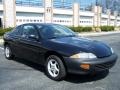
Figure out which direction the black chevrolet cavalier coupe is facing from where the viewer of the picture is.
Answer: facing the viewer and to the right of the viewer
